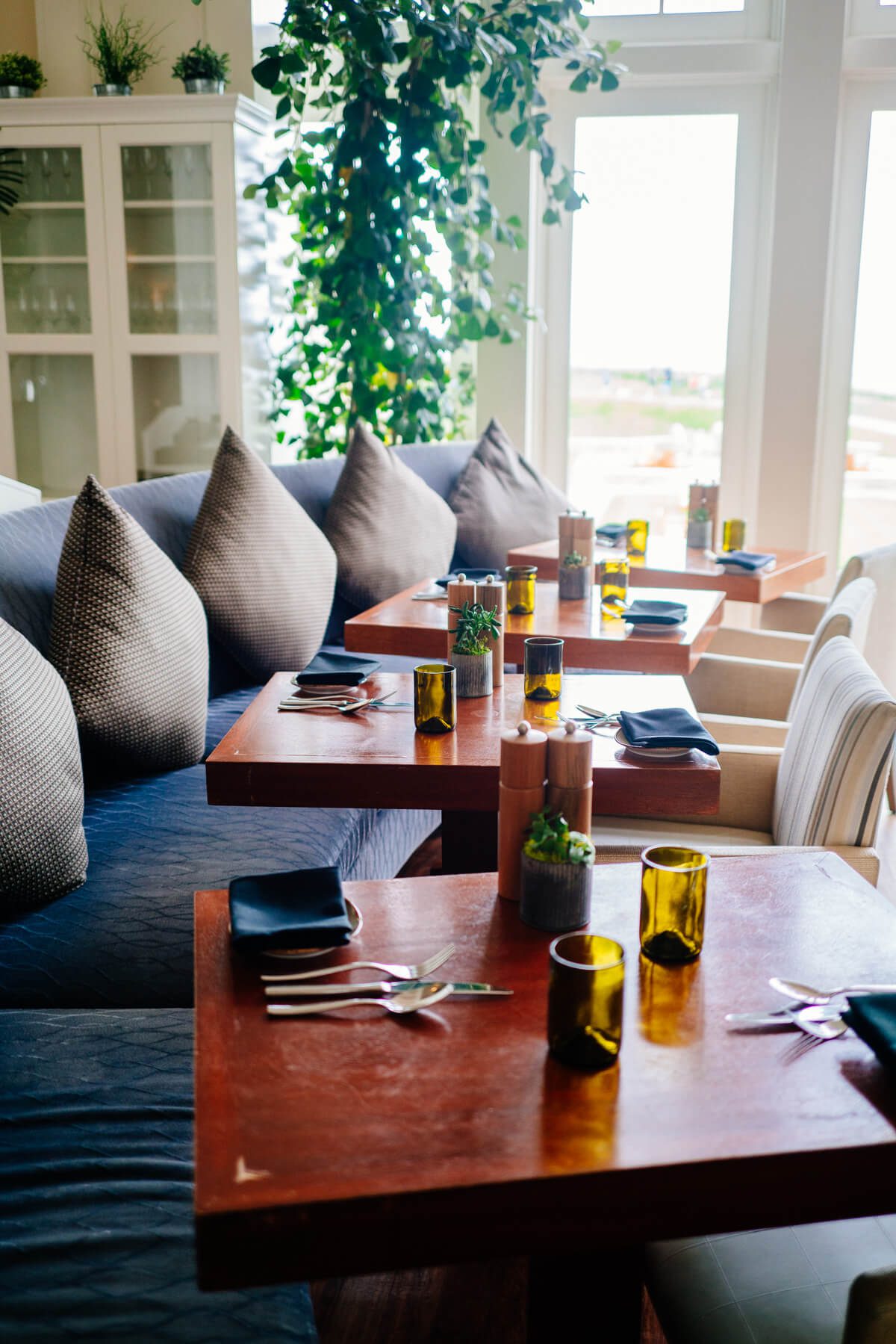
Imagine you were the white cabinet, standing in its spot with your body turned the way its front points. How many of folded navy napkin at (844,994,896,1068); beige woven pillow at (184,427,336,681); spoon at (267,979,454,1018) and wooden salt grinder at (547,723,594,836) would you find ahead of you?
4

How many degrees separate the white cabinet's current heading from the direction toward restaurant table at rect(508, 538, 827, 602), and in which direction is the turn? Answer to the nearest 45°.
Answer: approximately 45° to its left

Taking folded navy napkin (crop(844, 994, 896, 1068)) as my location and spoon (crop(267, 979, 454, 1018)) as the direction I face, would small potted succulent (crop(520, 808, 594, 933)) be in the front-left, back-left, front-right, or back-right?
front-right

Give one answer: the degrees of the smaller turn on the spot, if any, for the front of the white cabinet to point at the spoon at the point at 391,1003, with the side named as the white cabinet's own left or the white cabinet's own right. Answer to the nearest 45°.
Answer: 0° — it already faces it

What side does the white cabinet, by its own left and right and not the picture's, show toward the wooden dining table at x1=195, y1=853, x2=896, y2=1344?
front

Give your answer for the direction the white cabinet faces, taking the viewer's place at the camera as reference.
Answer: facing the viewer

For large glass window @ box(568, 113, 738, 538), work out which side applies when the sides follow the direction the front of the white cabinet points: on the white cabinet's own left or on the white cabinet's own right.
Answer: on the white cabinet's own left

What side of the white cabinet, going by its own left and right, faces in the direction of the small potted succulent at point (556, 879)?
front

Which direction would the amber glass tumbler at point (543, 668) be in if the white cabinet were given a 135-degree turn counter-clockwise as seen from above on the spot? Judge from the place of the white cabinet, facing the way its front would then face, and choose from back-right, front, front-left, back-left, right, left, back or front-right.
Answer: back-right

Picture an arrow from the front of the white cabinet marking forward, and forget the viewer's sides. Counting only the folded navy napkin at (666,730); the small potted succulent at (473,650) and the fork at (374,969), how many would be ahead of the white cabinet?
3

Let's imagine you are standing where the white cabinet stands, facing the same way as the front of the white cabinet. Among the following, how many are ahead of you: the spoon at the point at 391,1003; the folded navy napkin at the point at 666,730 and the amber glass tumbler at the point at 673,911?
3

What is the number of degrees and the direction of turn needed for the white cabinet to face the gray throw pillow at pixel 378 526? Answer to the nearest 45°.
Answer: approximately 45° to its left

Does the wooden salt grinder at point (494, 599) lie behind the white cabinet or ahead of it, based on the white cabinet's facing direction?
ahead

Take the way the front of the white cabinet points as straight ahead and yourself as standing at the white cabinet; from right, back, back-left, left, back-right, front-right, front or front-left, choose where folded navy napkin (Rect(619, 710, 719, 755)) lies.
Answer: front

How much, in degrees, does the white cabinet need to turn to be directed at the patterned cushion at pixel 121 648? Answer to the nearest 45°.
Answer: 0° — it already faces it

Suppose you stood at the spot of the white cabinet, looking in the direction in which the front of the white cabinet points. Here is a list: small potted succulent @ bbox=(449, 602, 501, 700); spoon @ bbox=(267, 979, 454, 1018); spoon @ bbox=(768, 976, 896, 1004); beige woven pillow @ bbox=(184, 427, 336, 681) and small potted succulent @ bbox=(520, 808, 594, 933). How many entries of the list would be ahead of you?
5
